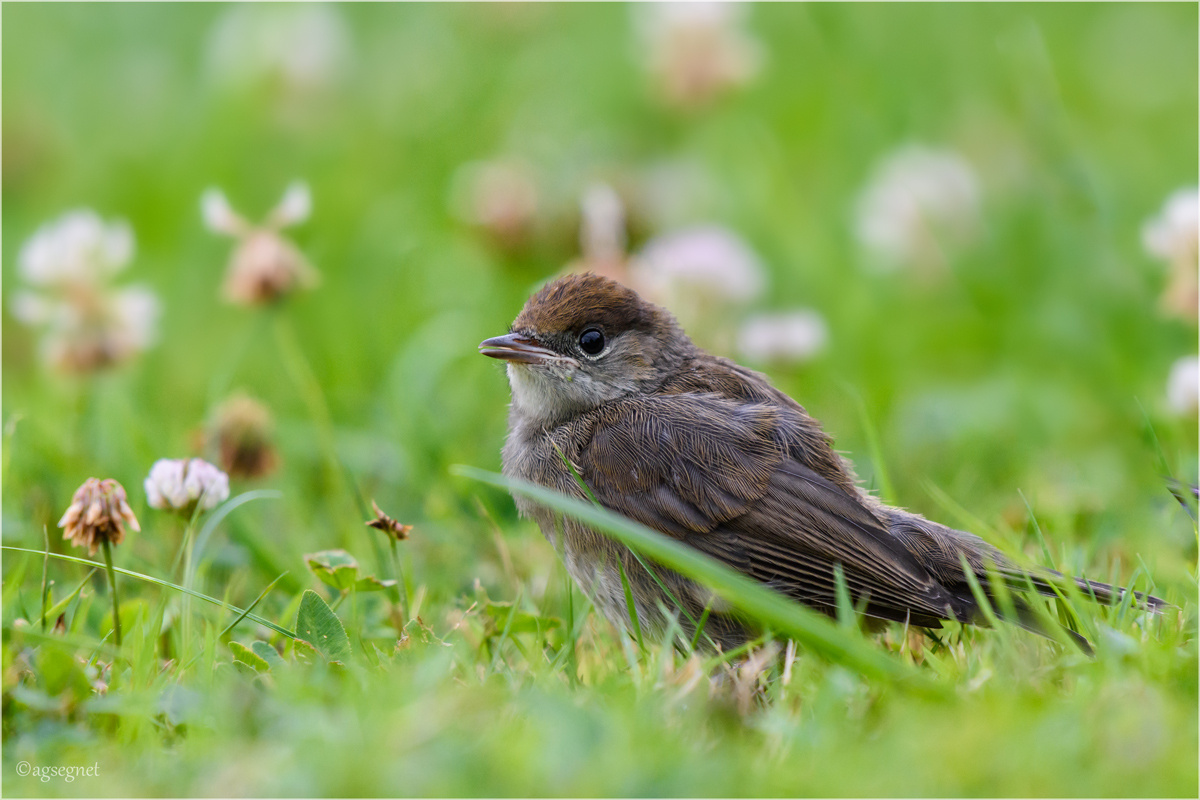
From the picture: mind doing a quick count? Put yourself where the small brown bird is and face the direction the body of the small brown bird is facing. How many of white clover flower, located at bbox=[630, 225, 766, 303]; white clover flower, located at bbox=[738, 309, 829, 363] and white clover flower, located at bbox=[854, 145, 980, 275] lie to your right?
3

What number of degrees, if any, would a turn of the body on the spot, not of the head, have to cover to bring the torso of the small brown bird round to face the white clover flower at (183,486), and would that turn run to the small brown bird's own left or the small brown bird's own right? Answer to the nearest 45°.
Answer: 0° — it already faces it

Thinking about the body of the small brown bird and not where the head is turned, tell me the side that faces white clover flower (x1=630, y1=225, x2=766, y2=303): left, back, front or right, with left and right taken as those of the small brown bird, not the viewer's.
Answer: right

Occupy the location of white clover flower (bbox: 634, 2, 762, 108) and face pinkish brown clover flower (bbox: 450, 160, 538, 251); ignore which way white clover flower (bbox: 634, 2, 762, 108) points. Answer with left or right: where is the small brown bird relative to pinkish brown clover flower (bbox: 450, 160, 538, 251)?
left

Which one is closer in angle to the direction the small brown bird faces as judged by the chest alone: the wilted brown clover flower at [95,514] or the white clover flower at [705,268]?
the wilted brown clover flower

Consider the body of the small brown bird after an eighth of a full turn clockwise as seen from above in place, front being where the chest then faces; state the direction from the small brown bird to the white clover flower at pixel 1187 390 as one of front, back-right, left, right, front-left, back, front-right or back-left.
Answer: right

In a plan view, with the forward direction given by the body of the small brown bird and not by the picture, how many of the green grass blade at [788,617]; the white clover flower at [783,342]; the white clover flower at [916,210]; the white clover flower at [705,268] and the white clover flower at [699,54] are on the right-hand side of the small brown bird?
4

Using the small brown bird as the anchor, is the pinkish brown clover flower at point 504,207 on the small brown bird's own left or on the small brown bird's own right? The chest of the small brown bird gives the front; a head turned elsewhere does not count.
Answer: on the small brown bird's own right

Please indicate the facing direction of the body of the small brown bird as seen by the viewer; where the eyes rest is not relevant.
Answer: to the viewer's left

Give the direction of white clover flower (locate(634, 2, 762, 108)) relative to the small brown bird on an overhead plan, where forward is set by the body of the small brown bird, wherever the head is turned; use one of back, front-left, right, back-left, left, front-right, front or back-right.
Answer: right

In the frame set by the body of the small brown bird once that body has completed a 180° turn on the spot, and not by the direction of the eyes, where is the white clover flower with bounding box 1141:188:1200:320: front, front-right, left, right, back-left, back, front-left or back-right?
front-left

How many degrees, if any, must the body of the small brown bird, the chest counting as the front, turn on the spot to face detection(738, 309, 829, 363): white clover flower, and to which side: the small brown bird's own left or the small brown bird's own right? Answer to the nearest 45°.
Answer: approximately 90° to the small brown bird's own right
